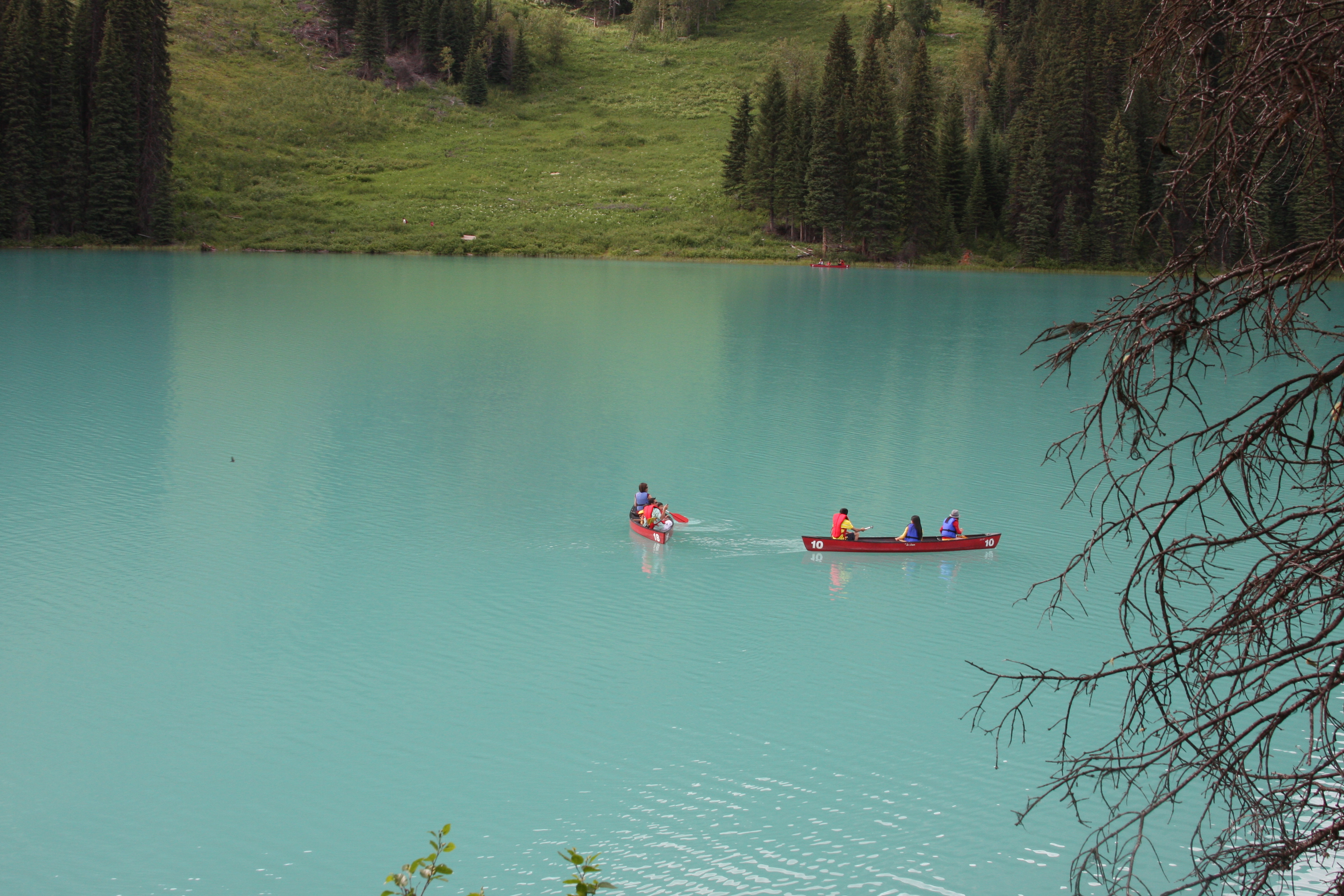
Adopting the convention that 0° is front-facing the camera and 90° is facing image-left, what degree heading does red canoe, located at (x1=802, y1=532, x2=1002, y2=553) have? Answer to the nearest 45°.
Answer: approximately 270°

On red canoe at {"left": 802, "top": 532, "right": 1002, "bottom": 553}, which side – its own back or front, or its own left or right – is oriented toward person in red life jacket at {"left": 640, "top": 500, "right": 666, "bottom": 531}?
back

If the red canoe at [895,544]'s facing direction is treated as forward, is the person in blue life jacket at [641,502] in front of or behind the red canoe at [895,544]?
behind

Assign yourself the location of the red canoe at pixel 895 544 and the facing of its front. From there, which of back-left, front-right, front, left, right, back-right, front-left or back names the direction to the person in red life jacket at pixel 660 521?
back

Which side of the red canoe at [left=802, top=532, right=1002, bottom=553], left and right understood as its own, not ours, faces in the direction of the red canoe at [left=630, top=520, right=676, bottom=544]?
back
